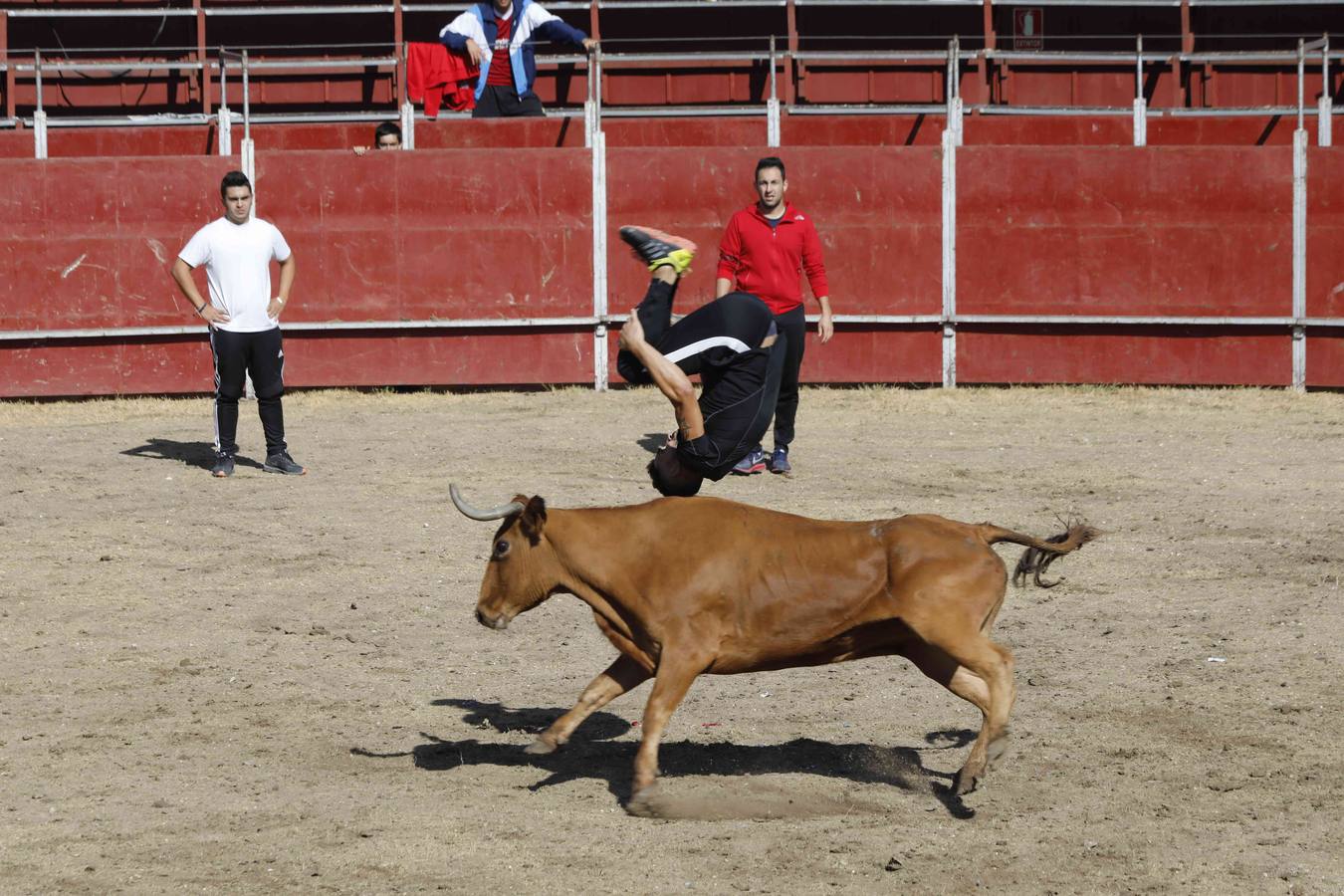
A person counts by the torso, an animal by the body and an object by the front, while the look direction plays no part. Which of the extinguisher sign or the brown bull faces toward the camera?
the extinguisher sign

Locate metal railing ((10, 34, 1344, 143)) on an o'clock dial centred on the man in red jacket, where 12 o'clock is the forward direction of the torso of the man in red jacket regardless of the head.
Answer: The metal railing is roughly at 6 o'clock from the man in red jacket.

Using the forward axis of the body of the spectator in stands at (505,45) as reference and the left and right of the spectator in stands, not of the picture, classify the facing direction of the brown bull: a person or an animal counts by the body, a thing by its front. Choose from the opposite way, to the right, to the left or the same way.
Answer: to the right

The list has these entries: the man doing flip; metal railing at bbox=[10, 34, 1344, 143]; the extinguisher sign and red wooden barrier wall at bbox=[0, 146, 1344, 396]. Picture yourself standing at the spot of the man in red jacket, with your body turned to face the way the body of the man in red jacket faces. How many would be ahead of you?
1

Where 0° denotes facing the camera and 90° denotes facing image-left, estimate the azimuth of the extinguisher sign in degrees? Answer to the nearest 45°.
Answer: approximately 0°

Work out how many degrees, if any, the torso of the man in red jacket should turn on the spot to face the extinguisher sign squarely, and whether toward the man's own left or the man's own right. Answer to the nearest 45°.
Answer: approximately 180°

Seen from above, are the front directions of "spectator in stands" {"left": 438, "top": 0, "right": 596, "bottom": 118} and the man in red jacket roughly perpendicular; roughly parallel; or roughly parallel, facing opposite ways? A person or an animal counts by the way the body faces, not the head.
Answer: roughly parallel

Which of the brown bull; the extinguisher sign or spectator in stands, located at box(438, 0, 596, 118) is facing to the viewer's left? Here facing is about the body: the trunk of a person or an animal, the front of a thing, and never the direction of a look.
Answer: the brown bull

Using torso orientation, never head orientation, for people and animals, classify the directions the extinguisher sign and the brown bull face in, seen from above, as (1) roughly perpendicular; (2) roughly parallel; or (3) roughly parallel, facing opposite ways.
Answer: roughly perpendicular

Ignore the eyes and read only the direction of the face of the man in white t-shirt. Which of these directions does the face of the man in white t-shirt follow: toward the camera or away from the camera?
toward the camera

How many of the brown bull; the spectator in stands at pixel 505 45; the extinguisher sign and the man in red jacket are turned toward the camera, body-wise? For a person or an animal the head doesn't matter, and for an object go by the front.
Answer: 3

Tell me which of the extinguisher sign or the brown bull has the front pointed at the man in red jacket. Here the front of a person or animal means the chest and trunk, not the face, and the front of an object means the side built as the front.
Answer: the extinguisher sign

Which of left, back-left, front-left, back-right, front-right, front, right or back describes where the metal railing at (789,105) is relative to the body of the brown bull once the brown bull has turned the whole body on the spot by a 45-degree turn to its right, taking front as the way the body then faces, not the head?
front-right

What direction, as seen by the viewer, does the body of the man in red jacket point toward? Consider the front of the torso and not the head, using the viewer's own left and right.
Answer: facing the viewer

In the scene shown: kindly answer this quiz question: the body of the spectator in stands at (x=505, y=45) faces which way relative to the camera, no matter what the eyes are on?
toward the camera

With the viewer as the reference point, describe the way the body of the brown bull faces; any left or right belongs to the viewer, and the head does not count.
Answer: facing to the left of the viewer

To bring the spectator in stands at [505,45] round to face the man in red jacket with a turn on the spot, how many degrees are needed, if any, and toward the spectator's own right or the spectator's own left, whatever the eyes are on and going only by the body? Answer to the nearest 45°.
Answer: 0° — they already face them
